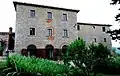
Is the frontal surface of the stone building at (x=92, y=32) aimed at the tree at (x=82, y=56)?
yes

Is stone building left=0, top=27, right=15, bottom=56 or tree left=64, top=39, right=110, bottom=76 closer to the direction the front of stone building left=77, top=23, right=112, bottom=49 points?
the tree

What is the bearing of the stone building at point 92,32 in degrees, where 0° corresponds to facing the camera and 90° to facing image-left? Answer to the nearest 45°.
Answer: approximately 0°

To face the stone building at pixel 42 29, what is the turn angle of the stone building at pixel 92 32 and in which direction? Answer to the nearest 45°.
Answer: approximately 45° to its right

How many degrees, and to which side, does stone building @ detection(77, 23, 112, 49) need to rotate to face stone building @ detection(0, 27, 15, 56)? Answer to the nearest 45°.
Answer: approximately 45° to its right
